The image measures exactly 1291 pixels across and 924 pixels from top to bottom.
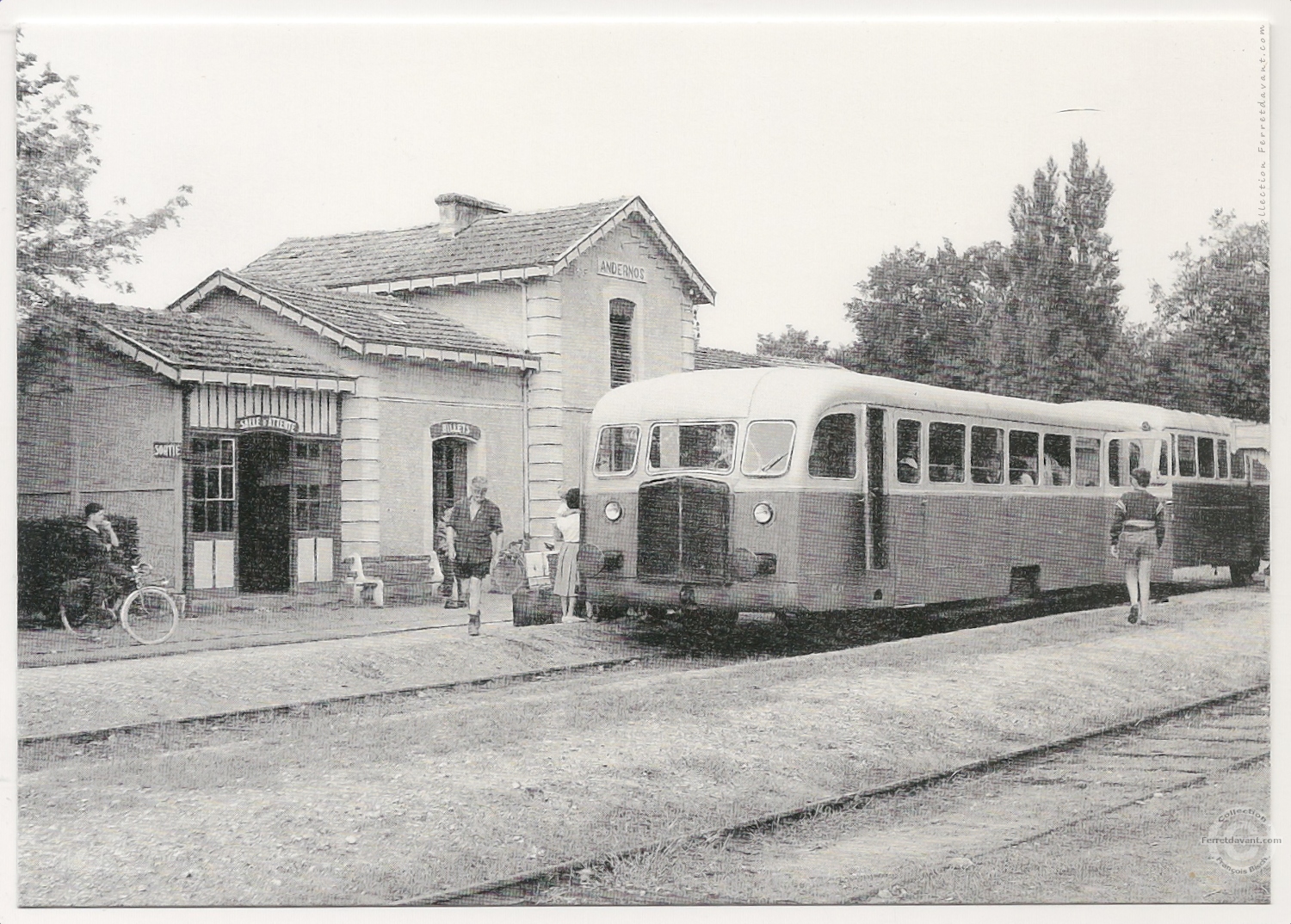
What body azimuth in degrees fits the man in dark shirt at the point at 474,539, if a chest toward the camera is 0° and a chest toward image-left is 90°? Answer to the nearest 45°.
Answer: approximately 0°

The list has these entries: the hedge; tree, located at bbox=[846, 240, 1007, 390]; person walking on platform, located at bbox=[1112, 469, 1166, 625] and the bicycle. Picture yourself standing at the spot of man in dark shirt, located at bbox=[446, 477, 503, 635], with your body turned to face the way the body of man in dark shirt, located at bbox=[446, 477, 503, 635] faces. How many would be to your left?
2

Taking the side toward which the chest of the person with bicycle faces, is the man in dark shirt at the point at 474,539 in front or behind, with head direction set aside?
in front

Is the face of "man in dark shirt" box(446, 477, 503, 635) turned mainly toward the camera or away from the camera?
toward the camera

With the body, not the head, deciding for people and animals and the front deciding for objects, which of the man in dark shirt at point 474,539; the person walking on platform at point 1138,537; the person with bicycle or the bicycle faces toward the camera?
the man in dark shirt

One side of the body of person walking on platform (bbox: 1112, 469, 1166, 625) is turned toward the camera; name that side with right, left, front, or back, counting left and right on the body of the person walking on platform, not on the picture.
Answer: back

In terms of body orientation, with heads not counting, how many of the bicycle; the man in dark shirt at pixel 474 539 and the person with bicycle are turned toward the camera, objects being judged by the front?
1

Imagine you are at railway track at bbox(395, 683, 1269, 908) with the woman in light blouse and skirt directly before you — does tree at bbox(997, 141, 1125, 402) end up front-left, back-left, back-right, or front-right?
front-right

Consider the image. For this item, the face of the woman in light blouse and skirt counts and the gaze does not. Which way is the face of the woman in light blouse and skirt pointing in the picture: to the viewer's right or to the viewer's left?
to the viewer's left

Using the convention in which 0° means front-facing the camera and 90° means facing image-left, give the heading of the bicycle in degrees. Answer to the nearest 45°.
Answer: approximately 270°

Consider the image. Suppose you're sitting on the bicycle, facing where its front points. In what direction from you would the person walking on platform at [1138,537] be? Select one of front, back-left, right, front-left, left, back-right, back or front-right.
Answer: front

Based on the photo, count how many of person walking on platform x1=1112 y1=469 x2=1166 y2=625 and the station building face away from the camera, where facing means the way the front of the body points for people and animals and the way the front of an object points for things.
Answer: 1

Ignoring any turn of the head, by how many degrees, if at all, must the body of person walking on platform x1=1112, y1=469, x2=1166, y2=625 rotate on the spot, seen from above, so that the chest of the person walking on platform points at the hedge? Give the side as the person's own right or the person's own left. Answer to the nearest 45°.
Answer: approximately 135° to the person's own left

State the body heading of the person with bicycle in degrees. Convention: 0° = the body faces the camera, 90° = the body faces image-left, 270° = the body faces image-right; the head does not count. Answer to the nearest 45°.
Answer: approximately 270°

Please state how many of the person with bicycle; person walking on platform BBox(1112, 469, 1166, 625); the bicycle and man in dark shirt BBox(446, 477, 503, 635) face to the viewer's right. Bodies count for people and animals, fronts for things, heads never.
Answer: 2
